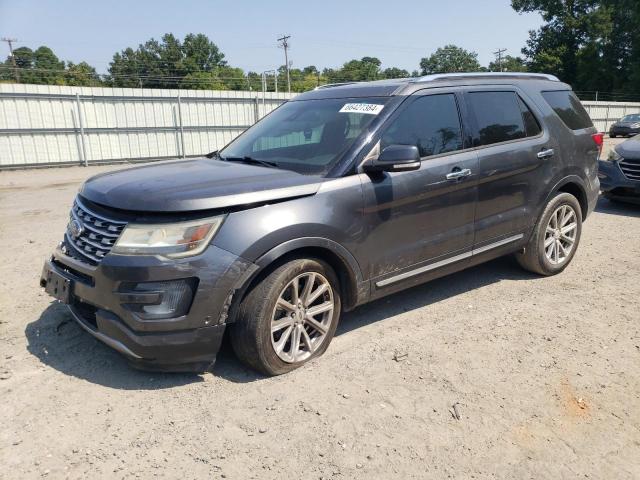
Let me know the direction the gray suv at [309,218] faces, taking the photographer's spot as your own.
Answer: facing the viewer and to the left of the viewer

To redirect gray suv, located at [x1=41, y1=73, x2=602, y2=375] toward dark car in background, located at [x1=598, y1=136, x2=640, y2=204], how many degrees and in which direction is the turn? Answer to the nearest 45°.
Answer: approximately 180°

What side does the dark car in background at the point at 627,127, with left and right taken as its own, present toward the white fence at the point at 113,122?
front

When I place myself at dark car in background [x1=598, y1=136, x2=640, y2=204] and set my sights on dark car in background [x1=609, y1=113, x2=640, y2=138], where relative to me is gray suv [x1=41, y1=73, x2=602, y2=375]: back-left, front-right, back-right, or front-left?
back-left

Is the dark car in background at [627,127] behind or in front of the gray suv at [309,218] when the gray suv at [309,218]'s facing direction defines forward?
behind

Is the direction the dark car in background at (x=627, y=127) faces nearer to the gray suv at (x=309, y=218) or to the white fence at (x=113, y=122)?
the white fence

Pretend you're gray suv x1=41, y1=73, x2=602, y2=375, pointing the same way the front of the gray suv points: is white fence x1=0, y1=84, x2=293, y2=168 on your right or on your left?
on your right

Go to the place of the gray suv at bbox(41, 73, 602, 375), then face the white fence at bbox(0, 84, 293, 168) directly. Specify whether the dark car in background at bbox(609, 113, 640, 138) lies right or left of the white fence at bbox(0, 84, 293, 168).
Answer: right

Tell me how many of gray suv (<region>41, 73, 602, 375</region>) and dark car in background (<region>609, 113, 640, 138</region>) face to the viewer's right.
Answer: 0

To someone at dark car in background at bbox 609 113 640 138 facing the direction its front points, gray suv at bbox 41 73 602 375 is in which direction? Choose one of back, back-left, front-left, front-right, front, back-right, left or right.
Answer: front-left
